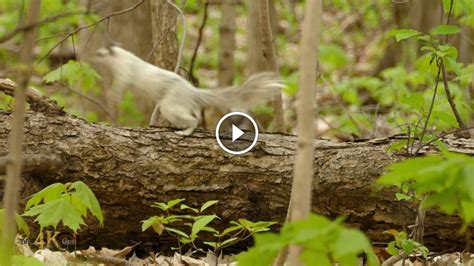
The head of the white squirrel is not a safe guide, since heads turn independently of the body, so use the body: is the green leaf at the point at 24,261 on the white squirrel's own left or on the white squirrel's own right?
on the white squirrel's own left

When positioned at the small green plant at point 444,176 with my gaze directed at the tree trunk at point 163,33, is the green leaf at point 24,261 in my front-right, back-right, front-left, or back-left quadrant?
front-left

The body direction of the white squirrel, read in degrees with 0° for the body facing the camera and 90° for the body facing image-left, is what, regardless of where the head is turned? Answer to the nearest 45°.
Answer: approximately 90°

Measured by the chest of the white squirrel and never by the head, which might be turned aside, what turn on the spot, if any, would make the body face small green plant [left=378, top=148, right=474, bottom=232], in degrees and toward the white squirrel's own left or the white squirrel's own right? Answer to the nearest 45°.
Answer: approximately 90° to the white squirrel's own left

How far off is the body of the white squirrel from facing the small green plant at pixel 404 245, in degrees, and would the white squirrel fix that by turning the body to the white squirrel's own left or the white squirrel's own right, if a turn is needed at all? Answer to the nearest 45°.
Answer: approximately 135° to the white squirrel's own left

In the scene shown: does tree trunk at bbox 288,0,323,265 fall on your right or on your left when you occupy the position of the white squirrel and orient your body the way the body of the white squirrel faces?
on your left

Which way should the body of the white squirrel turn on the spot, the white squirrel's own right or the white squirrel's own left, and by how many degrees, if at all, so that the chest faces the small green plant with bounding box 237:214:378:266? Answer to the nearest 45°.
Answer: approximately 90° to the white squirrel's own left

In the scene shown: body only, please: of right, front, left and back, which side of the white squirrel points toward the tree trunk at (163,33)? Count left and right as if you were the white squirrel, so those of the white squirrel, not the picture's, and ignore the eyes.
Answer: right
